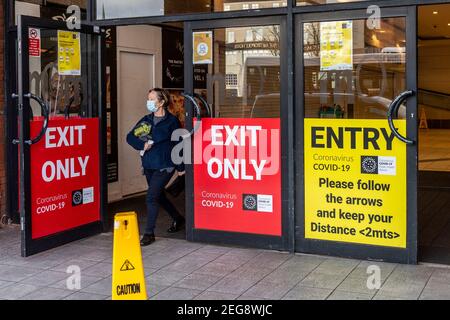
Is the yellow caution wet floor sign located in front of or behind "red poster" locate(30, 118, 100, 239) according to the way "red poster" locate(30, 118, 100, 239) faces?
in front

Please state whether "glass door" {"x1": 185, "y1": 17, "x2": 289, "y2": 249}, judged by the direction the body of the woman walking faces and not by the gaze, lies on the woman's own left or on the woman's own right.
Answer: on the woman's own left

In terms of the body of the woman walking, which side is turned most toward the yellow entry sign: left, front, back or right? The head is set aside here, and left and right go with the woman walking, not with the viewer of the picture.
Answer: left

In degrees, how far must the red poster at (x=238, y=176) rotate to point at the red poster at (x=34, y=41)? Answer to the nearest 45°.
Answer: approximately 90° to its right

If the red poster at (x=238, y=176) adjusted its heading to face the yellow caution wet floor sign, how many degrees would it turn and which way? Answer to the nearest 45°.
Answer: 0° — it already faces it

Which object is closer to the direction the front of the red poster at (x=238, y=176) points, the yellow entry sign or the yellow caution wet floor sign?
the yellow caution wet floor sign

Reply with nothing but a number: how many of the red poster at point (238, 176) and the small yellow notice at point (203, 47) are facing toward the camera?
2

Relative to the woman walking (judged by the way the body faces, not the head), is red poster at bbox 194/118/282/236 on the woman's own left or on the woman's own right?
on the woman's own left

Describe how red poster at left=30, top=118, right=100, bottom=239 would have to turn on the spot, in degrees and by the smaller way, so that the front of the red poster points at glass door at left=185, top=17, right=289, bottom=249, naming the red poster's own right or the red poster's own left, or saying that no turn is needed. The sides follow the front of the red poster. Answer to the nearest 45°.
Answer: approximately 45° to the red poster's own left
